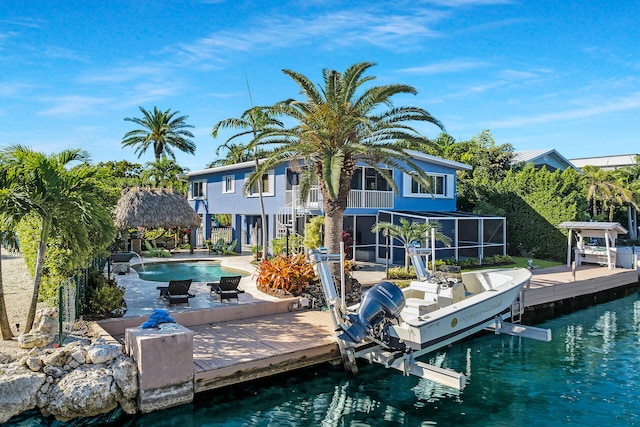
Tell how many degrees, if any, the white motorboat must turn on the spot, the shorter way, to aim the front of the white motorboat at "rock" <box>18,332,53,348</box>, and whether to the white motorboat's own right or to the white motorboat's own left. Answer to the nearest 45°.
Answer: approximately 135° to the white motorboat's own left

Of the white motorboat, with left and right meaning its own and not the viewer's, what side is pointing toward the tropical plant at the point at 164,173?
left

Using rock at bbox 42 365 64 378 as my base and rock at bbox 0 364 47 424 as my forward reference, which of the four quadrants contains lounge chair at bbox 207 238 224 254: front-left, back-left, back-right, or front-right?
back-right

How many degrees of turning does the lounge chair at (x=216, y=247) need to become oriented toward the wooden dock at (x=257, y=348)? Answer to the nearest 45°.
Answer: approximately 45° to its left

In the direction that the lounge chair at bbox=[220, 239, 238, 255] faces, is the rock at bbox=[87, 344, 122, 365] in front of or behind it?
in front

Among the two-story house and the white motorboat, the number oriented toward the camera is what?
1

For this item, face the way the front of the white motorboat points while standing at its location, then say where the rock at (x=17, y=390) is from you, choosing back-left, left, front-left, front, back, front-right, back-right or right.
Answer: back

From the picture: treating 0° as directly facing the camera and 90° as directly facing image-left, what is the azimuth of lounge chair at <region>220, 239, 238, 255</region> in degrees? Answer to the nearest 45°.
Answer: approximately 45°

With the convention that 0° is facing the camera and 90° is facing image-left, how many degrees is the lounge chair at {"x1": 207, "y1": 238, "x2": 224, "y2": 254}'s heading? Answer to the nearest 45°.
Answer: approximately 45°

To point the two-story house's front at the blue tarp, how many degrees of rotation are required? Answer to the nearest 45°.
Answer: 0° — it already faces it

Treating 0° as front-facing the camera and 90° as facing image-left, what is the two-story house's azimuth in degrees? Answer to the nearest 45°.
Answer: approximately 0°

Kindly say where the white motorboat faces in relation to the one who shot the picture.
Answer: facing away from the viewer and to the right of the viewer
